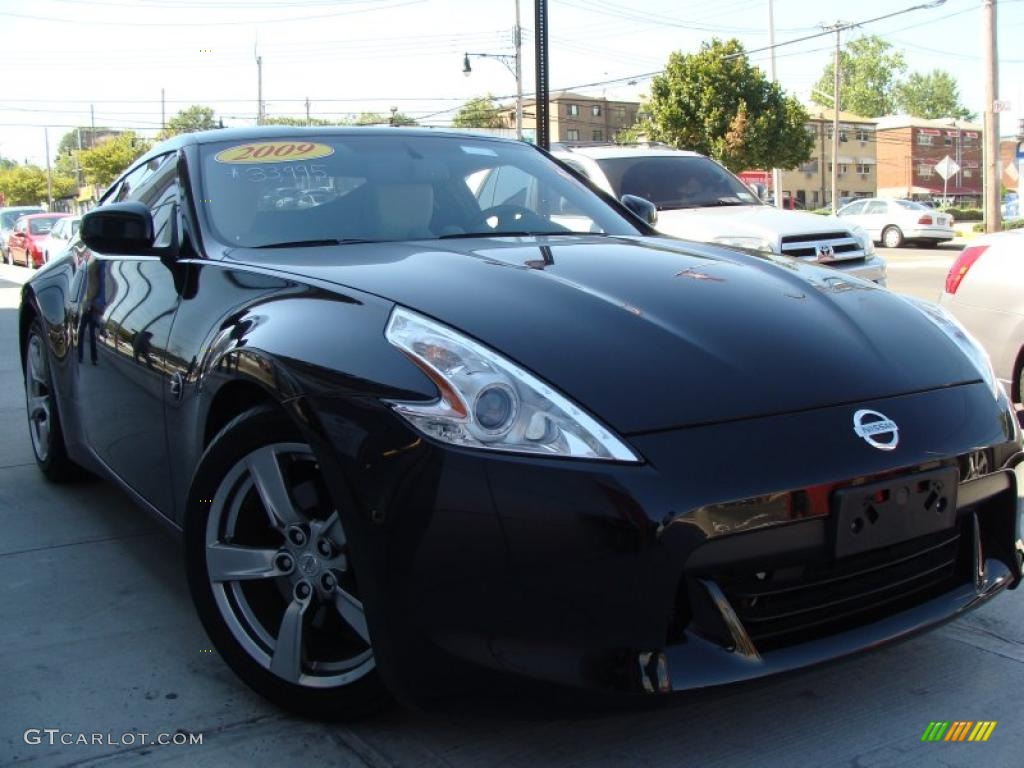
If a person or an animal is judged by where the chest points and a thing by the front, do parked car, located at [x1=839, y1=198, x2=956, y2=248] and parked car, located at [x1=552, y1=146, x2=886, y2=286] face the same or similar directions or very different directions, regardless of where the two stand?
very different directions

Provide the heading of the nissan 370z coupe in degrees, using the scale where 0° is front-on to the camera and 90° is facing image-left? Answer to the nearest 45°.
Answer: approximately 315°

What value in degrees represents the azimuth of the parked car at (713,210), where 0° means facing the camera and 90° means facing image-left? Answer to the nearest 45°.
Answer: approximately 315°

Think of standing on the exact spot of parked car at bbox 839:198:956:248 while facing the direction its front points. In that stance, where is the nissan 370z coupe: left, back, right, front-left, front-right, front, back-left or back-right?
back-left

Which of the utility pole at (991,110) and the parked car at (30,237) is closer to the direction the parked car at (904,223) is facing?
the parked car

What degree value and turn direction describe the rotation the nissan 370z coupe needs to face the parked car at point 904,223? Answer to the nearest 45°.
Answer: approximately 135° to its left

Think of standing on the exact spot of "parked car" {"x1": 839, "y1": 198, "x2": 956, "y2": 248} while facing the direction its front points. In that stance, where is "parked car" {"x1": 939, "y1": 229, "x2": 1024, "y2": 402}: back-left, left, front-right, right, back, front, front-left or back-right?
back-left

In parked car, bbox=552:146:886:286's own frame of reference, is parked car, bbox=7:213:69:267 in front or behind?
behind

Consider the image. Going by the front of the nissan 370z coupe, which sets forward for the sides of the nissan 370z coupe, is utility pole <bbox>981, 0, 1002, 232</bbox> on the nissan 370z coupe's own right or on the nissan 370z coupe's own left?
on the nissan 370z coupe's own left

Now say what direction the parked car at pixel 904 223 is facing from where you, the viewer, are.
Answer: facing away from the viewer and to the left of the viewer
